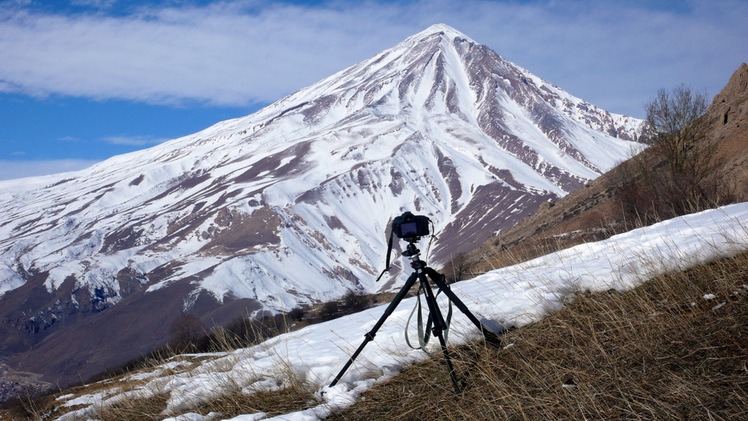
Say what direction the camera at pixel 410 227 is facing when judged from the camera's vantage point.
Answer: facing away from the viewer
